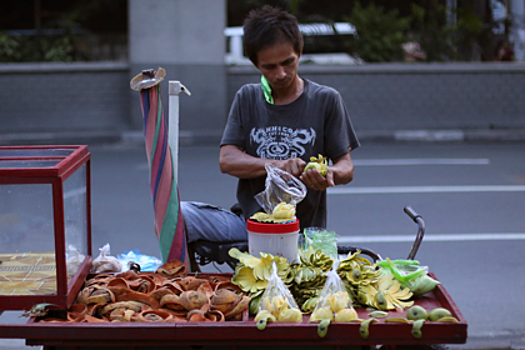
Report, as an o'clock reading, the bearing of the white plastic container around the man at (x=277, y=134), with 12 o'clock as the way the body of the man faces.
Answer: The white plastic container is roughly at 12 o'clock from the man.

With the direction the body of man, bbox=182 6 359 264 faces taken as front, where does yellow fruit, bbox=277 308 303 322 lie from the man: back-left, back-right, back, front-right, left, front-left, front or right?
front

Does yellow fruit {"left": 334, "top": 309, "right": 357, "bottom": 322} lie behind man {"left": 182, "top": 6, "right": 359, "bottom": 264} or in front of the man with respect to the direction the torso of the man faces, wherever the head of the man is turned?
in front

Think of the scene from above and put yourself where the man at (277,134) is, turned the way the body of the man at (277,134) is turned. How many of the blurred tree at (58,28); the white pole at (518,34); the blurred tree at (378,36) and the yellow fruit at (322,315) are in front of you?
1

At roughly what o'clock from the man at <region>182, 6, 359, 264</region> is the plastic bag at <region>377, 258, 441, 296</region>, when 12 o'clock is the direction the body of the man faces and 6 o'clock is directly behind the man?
The plastic bag is roughly at 11 o'clock from the man.

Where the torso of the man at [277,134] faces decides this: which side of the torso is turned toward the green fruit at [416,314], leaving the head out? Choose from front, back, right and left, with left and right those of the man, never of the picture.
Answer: front

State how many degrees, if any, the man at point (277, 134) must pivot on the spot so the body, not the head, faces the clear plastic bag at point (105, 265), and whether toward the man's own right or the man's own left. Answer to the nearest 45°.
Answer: approximately 45° to the man's own right

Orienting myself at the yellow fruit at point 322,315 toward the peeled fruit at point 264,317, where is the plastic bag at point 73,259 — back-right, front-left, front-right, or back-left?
front-right

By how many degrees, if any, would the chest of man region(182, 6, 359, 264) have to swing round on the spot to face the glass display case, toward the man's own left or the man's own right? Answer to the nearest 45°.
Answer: approximately 45° to the man's own right

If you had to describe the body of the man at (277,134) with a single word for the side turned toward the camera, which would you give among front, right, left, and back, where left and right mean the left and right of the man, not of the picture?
front

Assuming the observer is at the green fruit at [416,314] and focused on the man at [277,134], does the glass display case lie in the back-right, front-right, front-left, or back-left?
front-left

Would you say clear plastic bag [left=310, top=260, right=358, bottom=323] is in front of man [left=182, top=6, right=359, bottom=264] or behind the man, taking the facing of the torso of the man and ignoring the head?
in front
